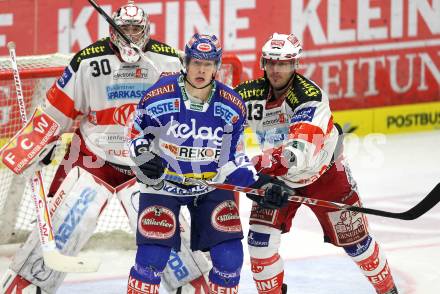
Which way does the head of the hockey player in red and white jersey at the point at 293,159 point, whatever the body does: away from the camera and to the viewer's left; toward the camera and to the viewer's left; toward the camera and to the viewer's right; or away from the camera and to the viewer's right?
toward the camera and to the viewer's left

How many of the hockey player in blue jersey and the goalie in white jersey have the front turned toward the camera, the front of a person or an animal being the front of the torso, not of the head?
2

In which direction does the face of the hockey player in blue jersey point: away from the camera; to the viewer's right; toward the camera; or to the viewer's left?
toward the camera

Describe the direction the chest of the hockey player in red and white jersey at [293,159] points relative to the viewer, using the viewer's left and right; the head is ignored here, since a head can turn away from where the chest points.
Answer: facing the viewer and to the left of the viewer

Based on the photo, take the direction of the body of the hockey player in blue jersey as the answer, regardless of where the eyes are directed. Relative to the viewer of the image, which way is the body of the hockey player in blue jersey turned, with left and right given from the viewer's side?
facing the viewer

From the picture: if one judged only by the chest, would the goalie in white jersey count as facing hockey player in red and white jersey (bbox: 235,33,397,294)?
no

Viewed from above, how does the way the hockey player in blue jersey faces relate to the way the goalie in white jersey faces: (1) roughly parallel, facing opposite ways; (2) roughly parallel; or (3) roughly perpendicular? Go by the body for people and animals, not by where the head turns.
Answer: roughly parallel

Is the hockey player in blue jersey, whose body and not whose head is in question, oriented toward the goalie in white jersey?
no

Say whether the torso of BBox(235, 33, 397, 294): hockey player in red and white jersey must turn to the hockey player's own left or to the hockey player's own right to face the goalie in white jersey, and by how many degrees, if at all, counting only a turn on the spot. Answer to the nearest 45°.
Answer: approximately 45° to the hockey player's own right

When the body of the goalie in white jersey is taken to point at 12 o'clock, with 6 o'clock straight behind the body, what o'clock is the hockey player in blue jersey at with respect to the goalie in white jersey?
The hockey player in blue jersey is roughly at 11 o'clock from the goalie in white jersey.

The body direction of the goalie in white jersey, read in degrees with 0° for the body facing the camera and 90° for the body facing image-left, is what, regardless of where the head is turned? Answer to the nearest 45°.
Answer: approximately 0°
